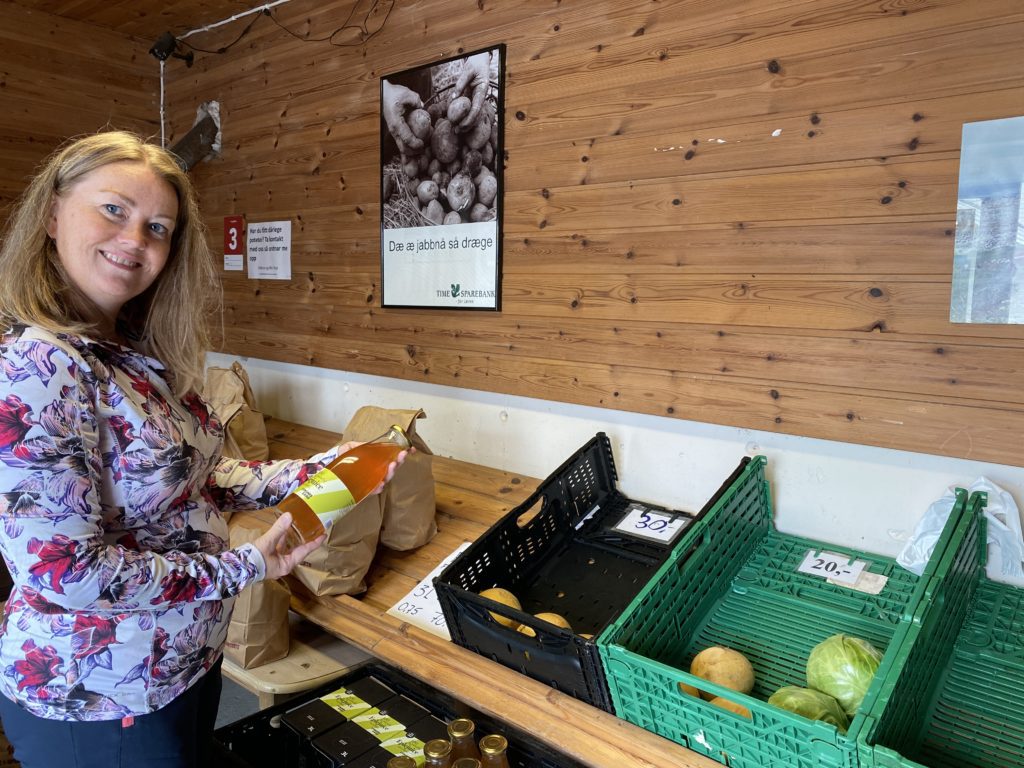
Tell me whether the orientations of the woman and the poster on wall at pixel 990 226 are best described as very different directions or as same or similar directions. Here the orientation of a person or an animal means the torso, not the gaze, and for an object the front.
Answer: very different directions

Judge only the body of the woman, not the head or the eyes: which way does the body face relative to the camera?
to the viewer's right

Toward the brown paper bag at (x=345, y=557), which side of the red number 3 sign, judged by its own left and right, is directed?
front

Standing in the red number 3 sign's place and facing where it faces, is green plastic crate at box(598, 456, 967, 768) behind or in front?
in front

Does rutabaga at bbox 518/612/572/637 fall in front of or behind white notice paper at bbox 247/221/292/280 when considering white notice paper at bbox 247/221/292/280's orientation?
in front

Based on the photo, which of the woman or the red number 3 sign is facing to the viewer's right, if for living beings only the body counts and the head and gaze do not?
the woman

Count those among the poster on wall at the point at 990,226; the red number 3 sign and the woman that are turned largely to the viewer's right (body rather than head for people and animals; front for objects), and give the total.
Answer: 1

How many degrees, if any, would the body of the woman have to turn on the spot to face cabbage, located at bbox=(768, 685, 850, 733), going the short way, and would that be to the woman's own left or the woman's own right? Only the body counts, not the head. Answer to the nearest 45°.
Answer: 0° — they already face it
